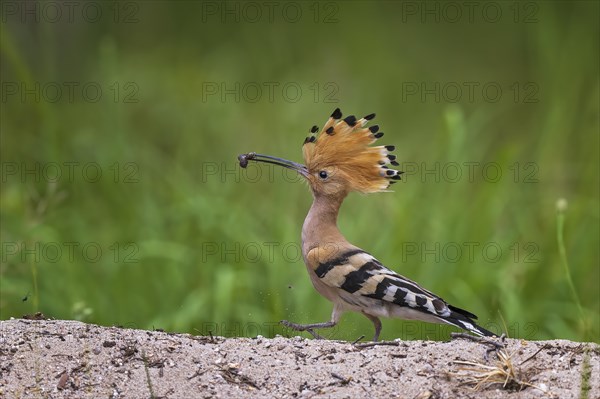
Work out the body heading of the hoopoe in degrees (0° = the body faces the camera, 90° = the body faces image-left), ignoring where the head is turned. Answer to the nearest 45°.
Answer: approximately 90°
